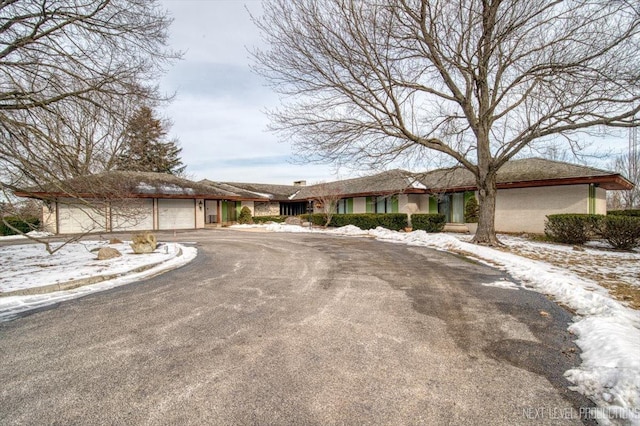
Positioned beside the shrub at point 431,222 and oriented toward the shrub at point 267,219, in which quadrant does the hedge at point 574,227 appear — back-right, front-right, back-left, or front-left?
back-left

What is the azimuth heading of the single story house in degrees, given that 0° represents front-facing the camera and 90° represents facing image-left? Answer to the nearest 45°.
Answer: approximately 0°
